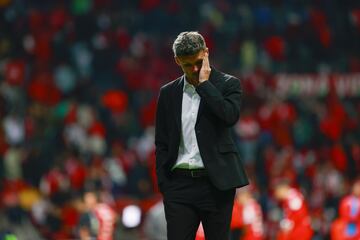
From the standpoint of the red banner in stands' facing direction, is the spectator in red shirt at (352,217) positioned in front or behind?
in front

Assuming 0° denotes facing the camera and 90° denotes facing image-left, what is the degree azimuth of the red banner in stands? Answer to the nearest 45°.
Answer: approximately 0°

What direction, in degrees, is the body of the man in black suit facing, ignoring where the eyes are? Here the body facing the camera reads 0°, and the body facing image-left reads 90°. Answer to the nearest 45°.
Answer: approximately 0°

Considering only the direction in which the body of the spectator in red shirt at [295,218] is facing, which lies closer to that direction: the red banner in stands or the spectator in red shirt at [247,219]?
the spectator in red shirt

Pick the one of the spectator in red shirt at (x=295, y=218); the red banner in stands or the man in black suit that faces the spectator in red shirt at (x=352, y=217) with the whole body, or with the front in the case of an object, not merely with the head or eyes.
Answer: the red banner in stands

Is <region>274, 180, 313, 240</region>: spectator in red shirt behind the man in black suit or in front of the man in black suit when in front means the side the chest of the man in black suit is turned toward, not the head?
behind
